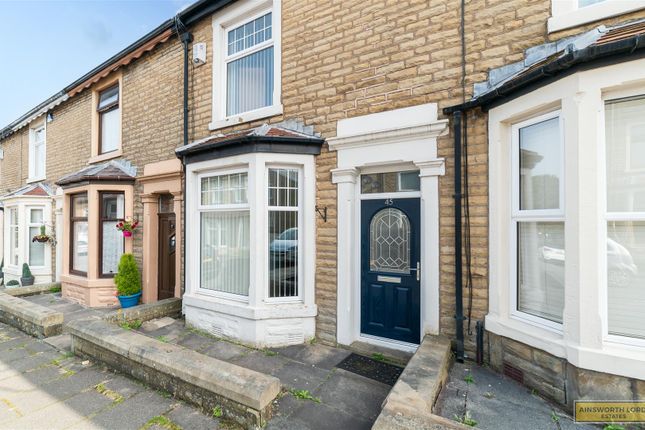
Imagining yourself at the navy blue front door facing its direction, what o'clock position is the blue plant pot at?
The blue plant pot is roughly at 2 o'clock from the navy blue front door.

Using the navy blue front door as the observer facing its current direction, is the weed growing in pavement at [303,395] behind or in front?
in front

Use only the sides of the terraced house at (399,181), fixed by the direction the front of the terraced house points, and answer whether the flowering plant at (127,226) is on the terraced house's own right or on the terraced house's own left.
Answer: on the terraced house's own right

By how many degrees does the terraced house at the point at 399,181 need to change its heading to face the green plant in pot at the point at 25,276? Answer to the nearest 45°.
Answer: approximately 90° to its right

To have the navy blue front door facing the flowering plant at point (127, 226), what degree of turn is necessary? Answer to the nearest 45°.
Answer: approximately 45° to its right

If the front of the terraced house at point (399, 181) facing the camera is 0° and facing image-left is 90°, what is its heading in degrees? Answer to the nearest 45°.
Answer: approximately 45°

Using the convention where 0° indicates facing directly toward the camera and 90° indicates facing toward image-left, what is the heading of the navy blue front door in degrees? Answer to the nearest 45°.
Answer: approximately 45°

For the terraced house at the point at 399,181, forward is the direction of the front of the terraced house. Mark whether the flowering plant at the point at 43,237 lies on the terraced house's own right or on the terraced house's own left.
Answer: on the terraced house's own right

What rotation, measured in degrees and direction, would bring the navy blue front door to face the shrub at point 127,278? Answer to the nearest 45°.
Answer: approximately 45° to its right

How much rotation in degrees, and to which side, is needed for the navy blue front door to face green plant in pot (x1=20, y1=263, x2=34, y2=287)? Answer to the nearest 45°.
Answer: approximately 45° to its right
